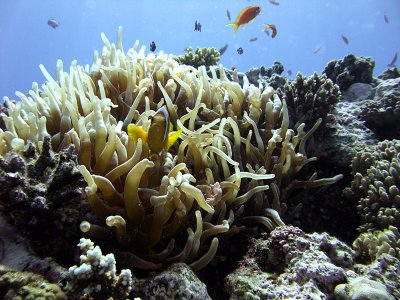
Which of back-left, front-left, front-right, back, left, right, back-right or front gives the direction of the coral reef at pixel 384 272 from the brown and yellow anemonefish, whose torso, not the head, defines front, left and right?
left

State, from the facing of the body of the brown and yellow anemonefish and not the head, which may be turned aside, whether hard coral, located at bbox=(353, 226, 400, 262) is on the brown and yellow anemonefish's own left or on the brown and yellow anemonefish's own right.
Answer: on the brown and yellow anemonefish's own left

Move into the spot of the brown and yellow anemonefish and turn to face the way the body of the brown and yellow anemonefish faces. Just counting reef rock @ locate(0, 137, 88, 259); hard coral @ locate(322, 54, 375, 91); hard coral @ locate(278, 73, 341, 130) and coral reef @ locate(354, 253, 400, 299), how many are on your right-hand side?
1

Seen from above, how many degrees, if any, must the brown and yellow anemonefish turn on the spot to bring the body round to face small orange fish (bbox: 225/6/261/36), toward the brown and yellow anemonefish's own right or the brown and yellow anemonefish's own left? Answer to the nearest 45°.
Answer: approximately 135° to the brown and yellow anemonefish's own left

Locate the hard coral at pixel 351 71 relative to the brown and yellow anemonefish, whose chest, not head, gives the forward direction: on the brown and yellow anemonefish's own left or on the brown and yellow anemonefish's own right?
on the brown and yellow anemonefish's own left

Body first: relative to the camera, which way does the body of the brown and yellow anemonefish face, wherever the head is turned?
toward the camera

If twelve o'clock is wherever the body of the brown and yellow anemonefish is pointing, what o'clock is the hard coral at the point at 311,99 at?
The hard coral is roughly at 8 o'clock from the brown and yellow anemonefish.

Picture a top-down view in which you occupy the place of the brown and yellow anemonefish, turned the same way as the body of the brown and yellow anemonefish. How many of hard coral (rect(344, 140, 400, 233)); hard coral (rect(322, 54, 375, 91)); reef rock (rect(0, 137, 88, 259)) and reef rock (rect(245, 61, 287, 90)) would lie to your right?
1

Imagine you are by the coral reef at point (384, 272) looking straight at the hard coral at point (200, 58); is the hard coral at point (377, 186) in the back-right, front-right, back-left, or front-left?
front-right

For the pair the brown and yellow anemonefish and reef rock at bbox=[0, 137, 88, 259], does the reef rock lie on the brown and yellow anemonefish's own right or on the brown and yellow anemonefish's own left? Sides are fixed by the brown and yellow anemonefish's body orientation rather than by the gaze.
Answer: on the brown and yellow anemonefish's own right

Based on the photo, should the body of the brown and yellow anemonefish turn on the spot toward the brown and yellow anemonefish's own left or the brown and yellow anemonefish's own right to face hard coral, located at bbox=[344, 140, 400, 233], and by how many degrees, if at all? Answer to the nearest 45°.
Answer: approximately 90° to the brown and yellow anemonefish's own left
